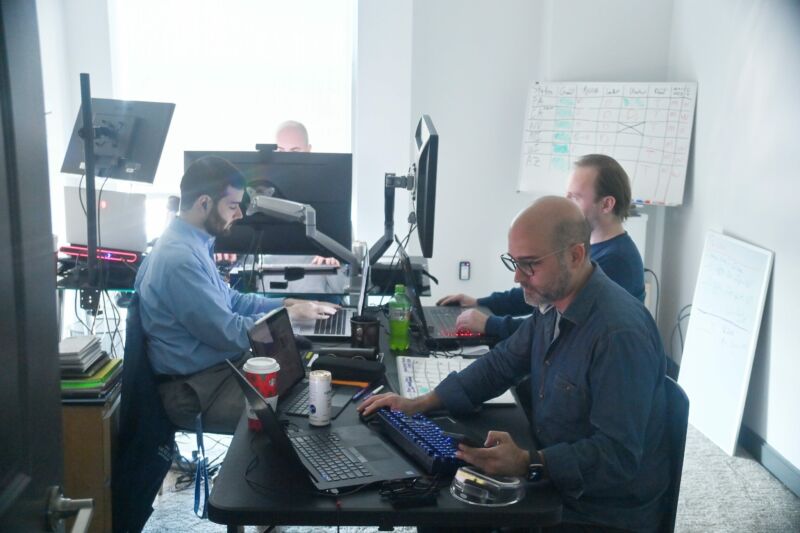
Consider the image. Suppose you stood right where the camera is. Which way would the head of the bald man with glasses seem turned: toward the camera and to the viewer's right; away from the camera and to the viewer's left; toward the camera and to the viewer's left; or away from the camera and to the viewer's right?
toward the camera and to the viewer's left

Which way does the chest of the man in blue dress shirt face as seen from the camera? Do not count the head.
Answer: to the viewer's right

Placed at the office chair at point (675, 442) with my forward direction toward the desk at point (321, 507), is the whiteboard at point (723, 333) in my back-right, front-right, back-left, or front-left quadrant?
back-right

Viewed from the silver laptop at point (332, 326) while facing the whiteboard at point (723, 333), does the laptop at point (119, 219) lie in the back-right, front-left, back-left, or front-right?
back-left

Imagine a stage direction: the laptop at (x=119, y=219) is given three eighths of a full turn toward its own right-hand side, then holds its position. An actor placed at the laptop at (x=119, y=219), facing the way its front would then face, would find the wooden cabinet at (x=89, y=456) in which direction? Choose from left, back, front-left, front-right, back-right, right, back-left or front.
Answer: front-right

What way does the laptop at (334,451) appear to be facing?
to the viewer's right

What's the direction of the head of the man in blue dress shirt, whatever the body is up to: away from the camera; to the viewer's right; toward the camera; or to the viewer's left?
to the viewer's right

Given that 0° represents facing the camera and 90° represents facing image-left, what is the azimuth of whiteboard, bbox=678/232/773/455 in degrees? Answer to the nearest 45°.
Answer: approximately 45°

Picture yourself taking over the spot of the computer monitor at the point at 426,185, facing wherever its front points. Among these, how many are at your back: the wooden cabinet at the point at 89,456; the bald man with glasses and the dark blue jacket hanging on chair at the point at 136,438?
2

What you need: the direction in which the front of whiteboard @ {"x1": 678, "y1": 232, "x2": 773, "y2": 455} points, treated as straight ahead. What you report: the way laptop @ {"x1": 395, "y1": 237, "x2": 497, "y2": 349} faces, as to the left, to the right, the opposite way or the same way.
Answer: the opposite way

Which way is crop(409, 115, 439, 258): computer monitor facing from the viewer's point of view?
to the viewer's right

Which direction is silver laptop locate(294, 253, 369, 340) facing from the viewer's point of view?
to the viewer's left

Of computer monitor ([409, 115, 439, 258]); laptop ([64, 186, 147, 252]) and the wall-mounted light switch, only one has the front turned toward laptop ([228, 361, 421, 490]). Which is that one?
the wall-mounted light switch

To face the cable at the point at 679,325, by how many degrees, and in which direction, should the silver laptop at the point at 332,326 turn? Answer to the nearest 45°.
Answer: approximately 135° to its right

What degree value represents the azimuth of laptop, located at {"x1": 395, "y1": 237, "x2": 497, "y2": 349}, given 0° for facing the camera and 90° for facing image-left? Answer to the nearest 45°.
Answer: approximately 270°

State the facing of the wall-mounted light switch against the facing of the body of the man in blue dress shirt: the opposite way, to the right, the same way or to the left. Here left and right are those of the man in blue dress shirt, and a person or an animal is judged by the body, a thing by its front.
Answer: to the right
